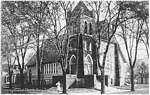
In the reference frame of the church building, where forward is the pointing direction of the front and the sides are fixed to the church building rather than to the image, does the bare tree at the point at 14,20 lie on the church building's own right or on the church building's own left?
on the church building's own right

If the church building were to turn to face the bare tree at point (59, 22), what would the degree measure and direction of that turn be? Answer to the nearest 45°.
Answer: approximately 45° to its right

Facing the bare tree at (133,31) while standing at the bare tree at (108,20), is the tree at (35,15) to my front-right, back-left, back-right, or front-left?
back-left

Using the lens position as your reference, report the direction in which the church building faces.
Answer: facing the viewer and to the right of the viewer
